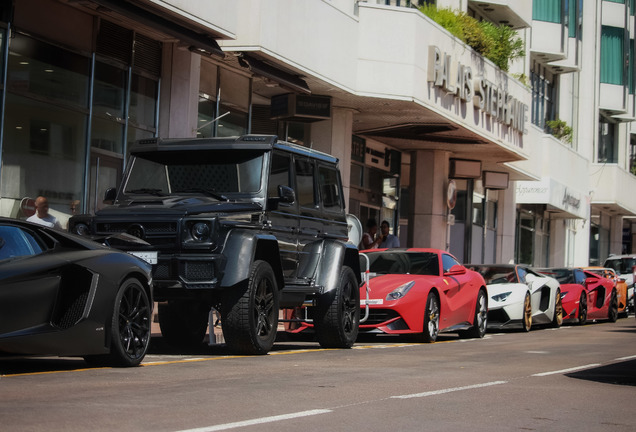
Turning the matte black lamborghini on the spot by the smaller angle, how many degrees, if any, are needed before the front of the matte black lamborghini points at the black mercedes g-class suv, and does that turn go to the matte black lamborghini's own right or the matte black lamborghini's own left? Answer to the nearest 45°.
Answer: approximately 180°

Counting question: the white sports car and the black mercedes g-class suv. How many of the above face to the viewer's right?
0

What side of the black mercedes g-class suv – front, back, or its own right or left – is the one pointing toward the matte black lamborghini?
front

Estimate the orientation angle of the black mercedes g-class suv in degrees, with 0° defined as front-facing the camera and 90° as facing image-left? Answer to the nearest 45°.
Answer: approximately 45°

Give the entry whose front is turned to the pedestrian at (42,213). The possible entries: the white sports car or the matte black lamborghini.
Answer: the white sports car

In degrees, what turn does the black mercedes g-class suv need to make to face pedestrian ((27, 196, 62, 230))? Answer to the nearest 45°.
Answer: approximately 90° to its right

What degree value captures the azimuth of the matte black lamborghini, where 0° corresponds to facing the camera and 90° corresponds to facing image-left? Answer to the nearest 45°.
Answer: approximately 45°

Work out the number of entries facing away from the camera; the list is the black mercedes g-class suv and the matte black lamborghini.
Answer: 0

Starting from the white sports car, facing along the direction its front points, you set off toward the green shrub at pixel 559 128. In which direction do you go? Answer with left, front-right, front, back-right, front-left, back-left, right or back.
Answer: back-right

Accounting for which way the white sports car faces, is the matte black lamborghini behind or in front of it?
in front

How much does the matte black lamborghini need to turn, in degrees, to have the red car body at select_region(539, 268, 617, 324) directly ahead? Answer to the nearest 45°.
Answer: approximately 180°

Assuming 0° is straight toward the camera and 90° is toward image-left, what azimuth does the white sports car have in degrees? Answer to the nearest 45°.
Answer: approximately 45°
